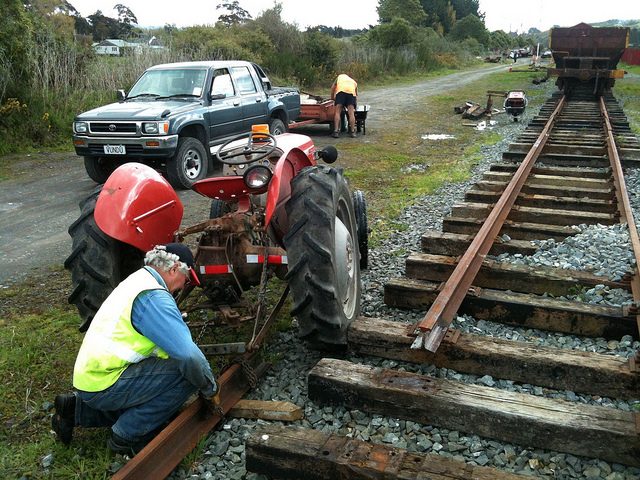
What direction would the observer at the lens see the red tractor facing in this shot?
facing away from the viewer and to the right of the viewer

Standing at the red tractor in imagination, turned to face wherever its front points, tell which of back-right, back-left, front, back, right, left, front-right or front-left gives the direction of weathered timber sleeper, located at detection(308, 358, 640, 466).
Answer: right

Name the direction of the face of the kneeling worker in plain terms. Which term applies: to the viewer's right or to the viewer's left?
to the viewer's right

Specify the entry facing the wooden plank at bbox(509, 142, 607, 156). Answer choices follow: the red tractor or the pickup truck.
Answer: the red tractor

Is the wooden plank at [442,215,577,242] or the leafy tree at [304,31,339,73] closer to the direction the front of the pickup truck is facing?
the wooden plank

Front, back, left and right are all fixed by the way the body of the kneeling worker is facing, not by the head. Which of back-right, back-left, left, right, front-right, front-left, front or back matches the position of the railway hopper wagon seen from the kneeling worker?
front-left

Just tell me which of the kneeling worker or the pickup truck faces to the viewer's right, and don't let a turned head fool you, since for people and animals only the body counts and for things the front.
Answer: the kneeling worker

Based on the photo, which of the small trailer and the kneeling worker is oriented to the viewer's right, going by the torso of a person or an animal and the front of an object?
the kneeling worker

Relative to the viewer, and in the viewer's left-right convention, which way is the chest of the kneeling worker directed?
facing to the right of the viewer
